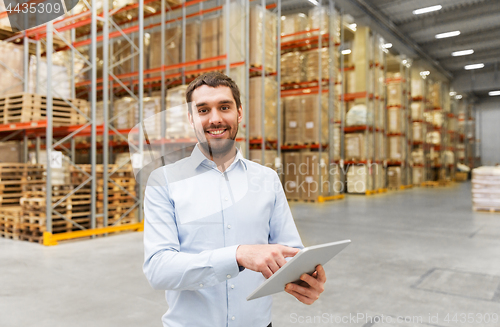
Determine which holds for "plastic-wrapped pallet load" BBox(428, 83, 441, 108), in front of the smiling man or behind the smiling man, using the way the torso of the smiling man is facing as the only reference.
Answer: behind

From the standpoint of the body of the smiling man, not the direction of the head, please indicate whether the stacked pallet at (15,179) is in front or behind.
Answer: behind

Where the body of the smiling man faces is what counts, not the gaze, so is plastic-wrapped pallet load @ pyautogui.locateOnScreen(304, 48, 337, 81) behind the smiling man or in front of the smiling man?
behind

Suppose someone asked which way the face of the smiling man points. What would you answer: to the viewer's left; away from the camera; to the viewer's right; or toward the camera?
toward the camera

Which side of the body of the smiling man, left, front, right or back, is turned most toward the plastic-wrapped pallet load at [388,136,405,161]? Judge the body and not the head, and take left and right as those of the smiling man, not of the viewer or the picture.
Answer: back

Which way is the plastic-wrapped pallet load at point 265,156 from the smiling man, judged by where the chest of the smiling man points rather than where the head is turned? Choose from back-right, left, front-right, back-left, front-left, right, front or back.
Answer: back

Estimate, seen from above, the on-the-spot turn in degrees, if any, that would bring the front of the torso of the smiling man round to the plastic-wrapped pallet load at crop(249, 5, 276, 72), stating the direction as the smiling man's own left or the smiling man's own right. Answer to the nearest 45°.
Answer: approximately 180°

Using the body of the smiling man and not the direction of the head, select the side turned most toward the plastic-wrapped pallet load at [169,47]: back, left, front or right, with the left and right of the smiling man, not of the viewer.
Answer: back

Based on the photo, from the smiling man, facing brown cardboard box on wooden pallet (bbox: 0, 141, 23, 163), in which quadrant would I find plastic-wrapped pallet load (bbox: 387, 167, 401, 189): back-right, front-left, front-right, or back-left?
front-right

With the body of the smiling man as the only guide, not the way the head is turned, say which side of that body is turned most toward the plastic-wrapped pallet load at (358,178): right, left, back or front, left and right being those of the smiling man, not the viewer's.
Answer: back

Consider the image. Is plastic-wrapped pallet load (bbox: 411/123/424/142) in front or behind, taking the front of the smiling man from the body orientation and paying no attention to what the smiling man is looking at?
behind

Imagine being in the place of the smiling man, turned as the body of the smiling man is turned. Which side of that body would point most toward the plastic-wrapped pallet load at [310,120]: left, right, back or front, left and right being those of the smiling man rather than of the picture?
back

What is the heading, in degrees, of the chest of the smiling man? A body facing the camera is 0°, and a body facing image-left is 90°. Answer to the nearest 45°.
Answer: approximately 0°
